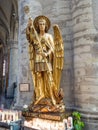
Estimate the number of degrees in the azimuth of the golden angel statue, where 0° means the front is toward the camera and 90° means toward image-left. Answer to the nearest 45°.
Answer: approximately 0°

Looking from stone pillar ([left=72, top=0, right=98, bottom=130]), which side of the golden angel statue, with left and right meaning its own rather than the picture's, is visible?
left
